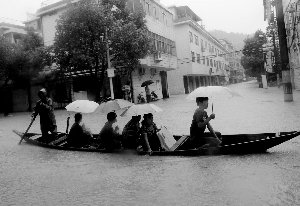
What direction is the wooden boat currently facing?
to the viewer's right

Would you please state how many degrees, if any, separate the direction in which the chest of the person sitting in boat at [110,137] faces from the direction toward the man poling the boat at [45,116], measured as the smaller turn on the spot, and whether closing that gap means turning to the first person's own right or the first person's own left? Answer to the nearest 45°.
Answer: approximately 135° to the first person's own left

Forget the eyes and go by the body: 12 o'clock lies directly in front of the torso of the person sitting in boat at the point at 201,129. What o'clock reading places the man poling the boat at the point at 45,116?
The man poling the boat is roughly at 7 o'clock from the person sitting in boat.

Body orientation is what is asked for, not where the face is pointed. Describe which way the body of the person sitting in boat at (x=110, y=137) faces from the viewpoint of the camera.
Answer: to the viewer's right

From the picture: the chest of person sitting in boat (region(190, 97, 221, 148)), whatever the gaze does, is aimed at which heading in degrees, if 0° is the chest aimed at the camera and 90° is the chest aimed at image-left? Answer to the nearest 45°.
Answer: approximately 270°
